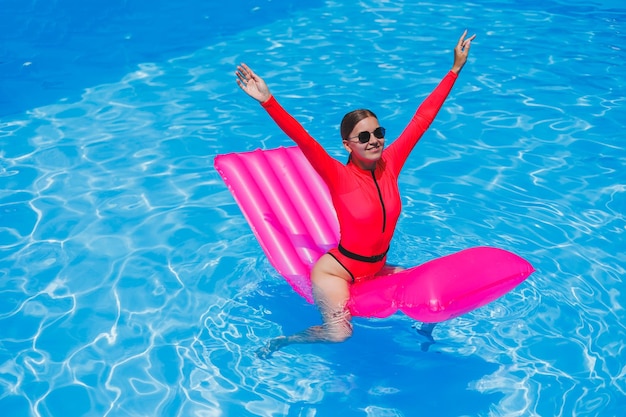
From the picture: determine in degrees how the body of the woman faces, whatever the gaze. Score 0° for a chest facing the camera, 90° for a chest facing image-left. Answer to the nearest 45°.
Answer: approximately 315°
